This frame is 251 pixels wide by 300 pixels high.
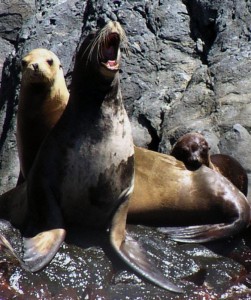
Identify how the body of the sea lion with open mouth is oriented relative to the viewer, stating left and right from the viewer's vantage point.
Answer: facing the viewer and to the right of the viewer

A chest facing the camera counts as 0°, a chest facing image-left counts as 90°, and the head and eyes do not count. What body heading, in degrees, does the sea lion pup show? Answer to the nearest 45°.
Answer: approximately 45°

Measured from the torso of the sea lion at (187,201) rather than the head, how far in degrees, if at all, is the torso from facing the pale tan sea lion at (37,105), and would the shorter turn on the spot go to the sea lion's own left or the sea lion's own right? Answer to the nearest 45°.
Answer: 0° — it already faces it

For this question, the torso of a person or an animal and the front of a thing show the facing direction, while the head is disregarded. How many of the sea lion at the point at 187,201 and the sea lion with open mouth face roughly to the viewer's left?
1

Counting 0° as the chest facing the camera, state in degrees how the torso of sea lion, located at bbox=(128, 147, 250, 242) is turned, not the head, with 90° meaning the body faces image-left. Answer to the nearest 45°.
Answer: approximately 90°

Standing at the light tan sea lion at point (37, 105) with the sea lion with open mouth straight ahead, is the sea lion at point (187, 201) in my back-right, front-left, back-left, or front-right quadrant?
front-left

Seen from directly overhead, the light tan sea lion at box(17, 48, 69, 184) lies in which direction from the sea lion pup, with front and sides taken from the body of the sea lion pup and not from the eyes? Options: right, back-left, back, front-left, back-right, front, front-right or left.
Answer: front-right
